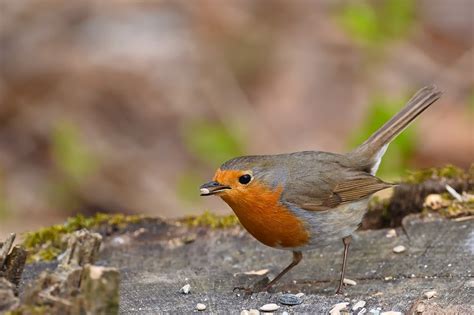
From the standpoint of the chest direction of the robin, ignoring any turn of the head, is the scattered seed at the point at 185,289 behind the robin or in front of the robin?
in front

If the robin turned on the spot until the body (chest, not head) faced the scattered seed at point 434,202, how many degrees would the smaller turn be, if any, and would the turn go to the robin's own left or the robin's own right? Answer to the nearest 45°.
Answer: approximately 135° to the robin's own right

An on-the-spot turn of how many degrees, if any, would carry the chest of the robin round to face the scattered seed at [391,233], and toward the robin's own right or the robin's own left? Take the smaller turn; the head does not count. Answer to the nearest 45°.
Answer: approximately 135° to the robin's own right

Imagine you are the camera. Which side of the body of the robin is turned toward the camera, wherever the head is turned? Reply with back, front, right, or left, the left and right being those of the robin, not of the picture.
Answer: left

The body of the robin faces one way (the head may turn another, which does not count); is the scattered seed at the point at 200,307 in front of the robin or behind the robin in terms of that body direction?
in front

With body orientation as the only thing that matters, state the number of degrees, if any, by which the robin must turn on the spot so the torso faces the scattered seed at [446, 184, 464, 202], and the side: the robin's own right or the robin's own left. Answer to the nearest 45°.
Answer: approximately 135° to the robin's own right
